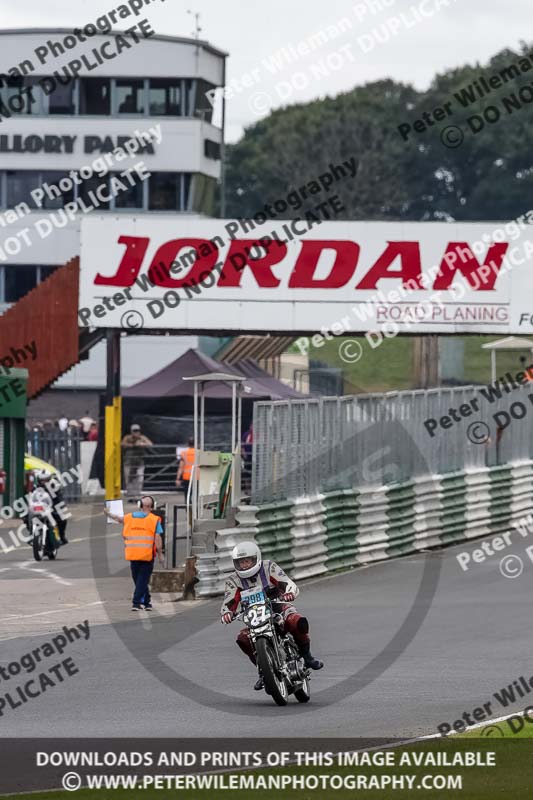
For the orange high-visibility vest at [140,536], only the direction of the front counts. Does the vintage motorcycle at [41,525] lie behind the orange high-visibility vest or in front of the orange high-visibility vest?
in front

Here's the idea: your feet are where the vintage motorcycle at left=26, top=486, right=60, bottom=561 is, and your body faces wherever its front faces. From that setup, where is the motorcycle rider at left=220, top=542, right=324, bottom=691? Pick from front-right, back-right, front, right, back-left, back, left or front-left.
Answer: front

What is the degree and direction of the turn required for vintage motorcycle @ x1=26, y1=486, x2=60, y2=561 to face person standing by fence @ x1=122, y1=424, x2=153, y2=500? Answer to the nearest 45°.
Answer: approximately 180°

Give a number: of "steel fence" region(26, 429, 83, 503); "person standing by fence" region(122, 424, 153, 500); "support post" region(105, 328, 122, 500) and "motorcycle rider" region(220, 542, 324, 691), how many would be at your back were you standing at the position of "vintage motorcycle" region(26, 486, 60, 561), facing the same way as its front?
3

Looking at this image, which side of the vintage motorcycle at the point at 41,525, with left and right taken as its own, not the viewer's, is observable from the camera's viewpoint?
front

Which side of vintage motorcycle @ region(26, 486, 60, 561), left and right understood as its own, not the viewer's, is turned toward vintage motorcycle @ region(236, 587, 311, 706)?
front

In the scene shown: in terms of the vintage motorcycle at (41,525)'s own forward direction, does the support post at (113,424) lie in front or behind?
behind

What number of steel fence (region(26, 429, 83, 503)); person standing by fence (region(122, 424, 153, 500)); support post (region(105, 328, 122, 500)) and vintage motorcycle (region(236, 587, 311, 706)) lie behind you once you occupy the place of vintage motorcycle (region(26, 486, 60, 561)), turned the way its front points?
3
